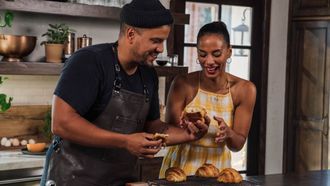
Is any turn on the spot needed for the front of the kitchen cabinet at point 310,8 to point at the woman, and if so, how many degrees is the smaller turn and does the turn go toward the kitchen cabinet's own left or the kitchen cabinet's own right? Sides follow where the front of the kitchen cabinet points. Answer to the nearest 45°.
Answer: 0° — it already faces them

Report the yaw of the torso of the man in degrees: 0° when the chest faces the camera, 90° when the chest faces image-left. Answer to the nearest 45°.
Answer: approximately 315°

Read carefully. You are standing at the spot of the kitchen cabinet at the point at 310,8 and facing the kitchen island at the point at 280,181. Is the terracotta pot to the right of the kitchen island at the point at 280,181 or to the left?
right

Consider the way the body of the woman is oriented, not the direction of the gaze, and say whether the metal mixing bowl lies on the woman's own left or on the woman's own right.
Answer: on the woman's own right

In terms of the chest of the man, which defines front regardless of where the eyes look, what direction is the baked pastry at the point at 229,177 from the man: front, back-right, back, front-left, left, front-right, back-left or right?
front-left

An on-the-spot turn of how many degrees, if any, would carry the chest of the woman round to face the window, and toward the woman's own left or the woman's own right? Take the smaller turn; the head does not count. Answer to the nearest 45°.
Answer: approximately 180°

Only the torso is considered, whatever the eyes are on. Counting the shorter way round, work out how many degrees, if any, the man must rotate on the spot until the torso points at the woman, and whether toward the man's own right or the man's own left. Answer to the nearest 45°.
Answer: approximately 90° to the man's own left

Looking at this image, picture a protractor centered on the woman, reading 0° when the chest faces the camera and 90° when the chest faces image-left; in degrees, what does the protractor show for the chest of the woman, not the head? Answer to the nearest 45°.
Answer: approximately 0°
